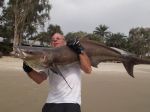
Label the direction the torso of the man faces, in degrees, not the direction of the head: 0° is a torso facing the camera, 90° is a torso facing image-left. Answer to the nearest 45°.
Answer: approximately 0°

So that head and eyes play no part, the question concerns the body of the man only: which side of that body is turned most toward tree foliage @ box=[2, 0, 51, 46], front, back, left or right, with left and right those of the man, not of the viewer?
back
